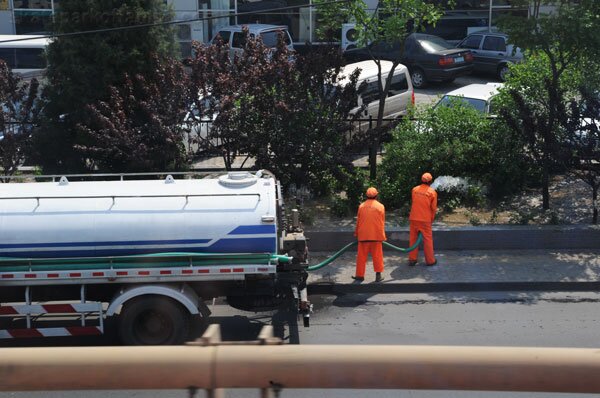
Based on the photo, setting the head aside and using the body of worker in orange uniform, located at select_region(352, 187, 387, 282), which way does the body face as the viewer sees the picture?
away from the camera

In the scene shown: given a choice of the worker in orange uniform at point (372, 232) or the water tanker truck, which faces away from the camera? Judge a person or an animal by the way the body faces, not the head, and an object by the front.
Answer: the worker in orange uniform

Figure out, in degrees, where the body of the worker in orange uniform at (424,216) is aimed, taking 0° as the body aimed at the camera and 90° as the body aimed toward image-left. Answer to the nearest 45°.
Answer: approximately 225°

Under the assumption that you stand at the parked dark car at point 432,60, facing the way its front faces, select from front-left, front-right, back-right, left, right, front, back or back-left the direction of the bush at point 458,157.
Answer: back-left

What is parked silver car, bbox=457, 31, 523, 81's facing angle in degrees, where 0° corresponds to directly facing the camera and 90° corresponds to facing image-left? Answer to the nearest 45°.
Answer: approximately 135°

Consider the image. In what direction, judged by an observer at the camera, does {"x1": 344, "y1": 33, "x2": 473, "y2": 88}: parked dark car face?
facing away from the viewer and to the left of the viewer

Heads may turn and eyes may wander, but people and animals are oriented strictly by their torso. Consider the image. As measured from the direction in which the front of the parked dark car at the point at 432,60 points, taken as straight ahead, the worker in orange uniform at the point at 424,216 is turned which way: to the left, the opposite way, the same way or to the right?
to the right
